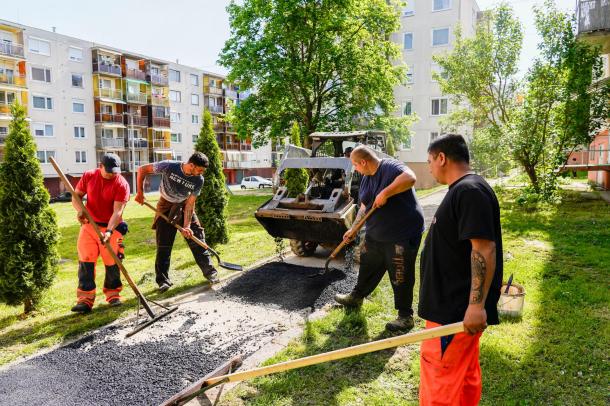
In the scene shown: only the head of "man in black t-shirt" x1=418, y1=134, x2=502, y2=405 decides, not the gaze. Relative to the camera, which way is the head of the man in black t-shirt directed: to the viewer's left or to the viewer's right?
to the viewer's left

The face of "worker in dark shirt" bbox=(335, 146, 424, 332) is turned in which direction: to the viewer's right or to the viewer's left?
to the viewer's left

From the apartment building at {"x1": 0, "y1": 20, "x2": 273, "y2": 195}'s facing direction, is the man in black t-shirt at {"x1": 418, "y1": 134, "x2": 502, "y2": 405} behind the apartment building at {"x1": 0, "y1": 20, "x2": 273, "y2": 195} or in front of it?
in front

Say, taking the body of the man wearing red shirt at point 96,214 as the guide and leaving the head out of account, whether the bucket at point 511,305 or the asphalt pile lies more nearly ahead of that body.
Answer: the asphalt pile

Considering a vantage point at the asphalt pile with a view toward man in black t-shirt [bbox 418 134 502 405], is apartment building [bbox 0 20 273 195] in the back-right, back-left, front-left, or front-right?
back-left

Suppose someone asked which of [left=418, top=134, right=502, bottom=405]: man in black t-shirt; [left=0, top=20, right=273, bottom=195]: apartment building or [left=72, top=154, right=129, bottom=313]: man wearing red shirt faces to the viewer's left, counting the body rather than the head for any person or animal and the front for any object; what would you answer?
the man in black t-shirt

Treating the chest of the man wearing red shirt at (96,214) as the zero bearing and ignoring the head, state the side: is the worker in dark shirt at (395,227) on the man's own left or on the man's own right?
on the man's own left

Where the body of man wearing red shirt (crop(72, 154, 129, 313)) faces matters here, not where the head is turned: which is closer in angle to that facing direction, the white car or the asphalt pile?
the asphalt pile

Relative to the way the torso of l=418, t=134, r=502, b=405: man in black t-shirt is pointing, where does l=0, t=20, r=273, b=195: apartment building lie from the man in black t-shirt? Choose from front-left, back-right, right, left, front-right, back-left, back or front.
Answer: front-right

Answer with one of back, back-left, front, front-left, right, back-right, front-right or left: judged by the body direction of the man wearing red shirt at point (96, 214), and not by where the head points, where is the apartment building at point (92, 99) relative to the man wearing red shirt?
back

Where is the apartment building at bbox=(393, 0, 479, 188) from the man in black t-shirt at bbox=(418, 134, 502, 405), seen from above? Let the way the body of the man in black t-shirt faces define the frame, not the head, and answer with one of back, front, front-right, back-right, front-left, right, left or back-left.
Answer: right

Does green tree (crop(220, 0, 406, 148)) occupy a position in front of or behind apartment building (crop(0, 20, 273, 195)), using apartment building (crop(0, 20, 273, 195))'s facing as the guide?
in front

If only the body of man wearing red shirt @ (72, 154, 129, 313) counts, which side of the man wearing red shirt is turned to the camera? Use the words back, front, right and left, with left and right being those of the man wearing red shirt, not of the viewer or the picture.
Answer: front

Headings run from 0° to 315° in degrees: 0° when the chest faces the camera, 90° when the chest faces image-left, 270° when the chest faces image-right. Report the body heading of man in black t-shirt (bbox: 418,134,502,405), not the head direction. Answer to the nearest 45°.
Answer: approximately 90°
